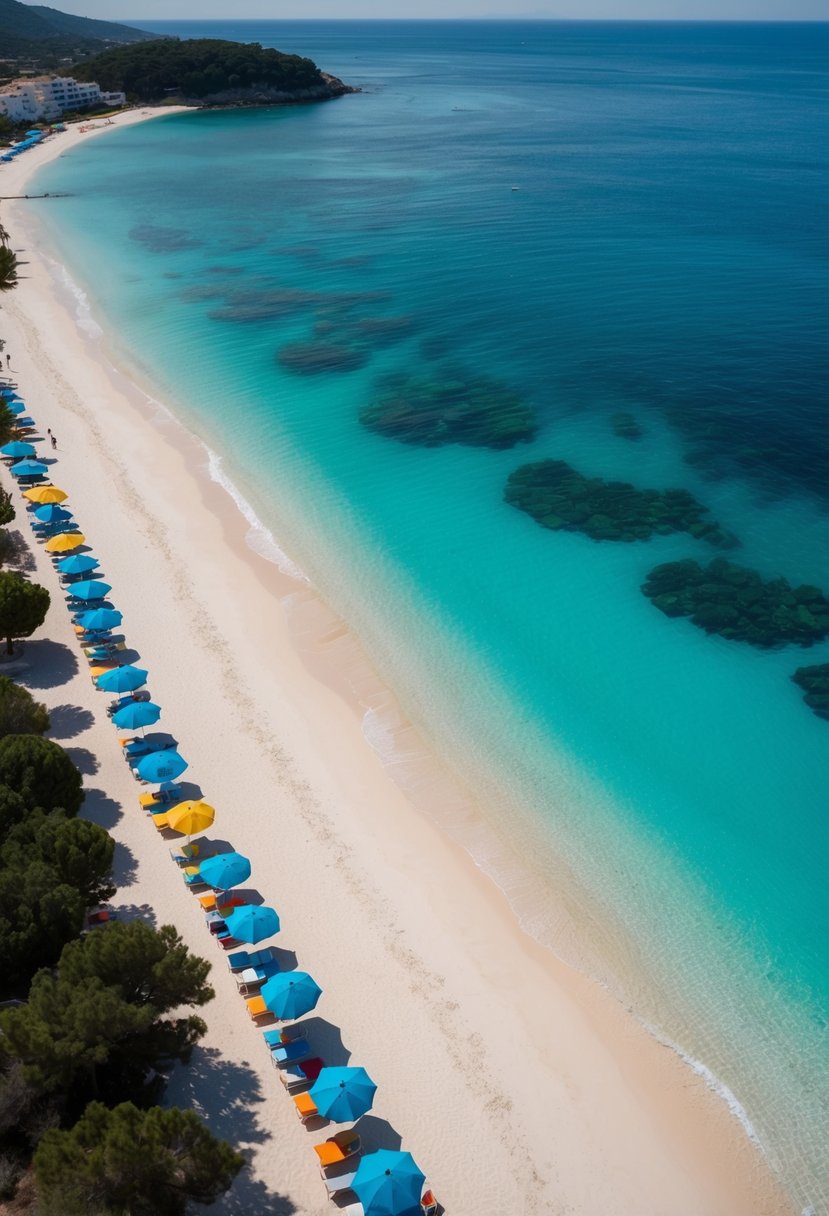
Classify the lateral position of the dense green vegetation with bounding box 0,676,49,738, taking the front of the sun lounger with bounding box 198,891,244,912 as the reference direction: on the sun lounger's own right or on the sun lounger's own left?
on the sun lounger's own left

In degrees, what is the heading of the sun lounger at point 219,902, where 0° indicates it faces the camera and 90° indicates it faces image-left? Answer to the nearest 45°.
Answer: approximately 270°

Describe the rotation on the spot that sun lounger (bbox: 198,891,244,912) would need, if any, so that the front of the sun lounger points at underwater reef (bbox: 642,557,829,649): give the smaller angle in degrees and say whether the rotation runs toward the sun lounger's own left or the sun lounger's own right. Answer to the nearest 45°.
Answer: approximately 45° to the sun lounger's own left

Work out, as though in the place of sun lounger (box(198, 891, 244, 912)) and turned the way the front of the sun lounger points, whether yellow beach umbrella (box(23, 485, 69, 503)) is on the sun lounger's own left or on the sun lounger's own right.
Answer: on the sun lounger's own left

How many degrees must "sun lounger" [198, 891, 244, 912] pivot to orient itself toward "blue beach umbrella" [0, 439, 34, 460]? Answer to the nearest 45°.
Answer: approximately 90° to its left

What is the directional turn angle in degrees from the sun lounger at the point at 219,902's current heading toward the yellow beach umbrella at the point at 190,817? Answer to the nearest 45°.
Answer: approximately 90° to its left

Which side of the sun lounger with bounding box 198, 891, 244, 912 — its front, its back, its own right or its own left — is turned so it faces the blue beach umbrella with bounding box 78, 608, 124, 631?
left

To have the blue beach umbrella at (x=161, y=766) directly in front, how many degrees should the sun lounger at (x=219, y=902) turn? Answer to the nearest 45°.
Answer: approximately 90° to its left

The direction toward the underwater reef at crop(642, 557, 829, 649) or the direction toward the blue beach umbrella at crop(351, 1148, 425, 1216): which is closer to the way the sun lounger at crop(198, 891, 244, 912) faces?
the underwater reef
